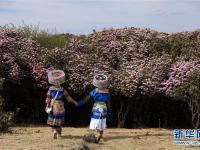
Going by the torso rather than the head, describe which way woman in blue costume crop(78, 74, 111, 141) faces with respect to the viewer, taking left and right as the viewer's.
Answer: facing away from the viewer

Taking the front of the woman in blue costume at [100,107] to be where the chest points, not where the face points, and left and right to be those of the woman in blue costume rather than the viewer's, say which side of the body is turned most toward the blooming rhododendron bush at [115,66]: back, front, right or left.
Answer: front

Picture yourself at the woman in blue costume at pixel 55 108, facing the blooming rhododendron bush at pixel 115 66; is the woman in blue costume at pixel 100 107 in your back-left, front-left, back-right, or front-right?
front-right

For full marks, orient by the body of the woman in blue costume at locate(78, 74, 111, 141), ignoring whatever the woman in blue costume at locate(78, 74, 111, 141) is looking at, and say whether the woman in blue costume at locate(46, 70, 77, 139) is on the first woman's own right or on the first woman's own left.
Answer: on the first woman's own left

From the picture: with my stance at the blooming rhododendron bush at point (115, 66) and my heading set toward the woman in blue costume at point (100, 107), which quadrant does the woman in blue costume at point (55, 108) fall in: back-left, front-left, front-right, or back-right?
front-right

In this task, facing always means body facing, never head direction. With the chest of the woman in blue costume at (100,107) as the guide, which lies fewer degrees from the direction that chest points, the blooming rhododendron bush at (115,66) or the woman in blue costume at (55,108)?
the blooming rhododendron bush
